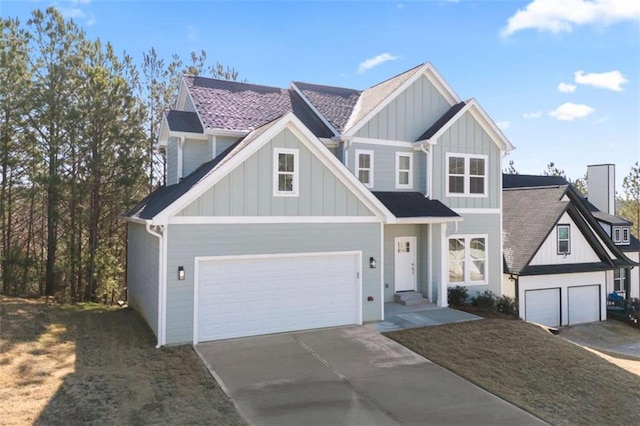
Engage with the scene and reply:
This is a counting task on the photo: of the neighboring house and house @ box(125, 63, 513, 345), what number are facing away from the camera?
0

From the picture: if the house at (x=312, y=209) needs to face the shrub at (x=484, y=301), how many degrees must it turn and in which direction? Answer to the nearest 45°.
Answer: approximately 90° to its left

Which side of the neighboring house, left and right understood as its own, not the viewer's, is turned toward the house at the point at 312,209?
right

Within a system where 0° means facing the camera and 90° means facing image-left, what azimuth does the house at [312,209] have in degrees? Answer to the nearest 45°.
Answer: approximately 315°

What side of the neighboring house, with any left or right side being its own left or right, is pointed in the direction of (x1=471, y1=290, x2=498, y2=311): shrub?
right

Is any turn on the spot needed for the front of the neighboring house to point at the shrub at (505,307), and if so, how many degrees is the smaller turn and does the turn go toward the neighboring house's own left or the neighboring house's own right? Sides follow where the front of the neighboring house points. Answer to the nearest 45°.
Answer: approximately 45° to the neighboring house's own right

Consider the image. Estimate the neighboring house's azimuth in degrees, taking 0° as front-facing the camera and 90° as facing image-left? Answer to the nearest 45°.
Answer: approximately 315°

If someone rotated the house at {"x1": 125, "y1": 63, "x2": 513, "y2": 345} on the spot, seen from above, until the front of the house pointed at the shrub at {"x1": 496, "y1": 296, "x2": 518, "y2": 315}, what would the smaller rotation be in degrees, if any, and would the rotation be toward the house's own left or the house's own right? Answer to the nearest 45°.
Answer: approximately 90° to the house's own left

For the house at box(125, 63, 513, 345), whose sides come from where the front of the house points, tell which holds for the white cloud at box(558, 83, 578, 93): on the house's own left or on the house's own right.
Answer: on the house's own left

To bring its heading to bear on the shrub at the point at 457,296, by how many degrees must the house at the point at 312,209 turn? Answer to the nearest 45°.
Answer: approximately 90° to its left
